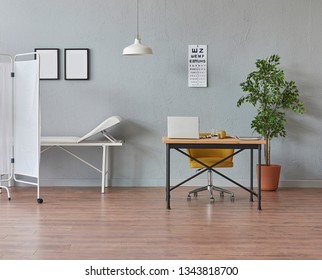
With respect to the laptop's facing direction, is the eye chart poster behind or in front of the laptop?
in front

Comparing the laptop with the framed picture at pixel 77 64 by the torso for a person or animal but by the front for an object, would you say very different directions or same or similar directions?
very different directions

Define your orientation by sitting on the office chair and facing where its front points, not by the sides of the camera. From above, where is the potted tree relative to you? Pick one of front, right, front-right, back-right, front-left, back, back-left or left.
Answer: back-left

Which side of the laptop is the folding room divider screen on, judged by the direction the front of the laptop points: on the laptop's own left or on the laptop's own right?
on the laptop's own left

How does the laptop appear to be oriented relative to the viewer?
away from the camera

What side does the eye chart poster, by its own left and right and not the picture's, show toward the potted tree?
left

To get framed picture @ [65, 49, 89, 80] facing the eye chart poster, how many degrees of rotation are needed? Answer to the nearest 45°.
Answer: approximately 90° to its left
